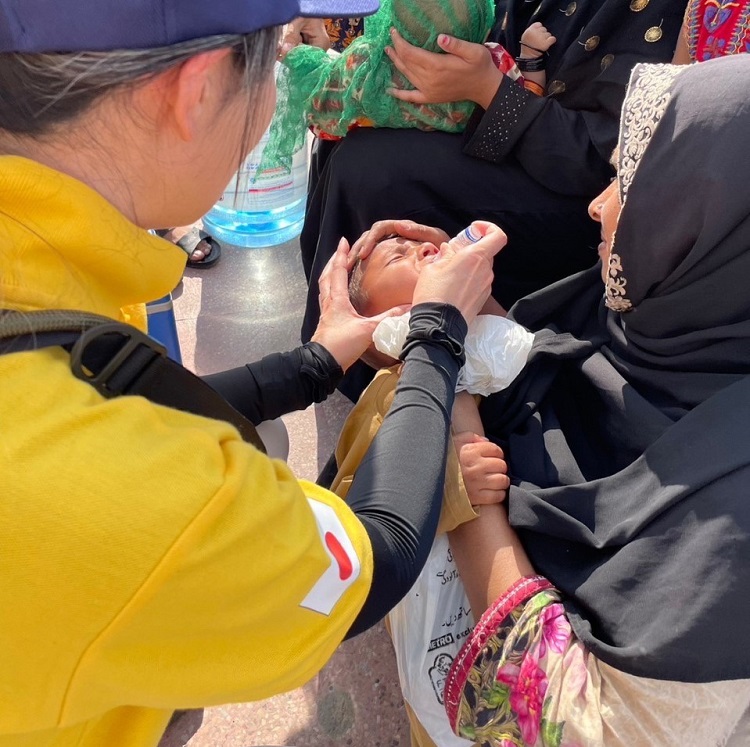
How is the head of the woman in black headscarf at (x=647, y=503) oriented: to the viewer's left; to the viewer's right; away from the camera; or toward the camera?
to the viewer's left

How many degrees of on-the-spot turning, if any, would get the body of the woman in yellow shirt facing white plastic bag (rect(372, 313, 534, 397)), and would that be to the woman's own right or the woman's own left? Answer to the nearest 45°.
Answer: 0° — they already face it

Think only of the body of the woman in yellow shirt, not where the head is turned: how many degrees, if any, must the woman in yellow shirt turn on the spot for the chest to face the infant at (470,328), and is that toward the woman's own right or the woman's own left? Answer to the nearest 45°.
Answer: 0° — they already face them

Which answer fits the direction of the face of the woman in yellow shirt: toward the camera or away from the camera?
away from the camera

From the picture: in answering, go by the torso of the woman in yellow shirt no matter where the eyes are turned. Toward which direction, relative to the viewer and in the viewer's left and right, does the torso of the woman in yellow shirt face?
facing away from the viewer and to the right of the viewer
